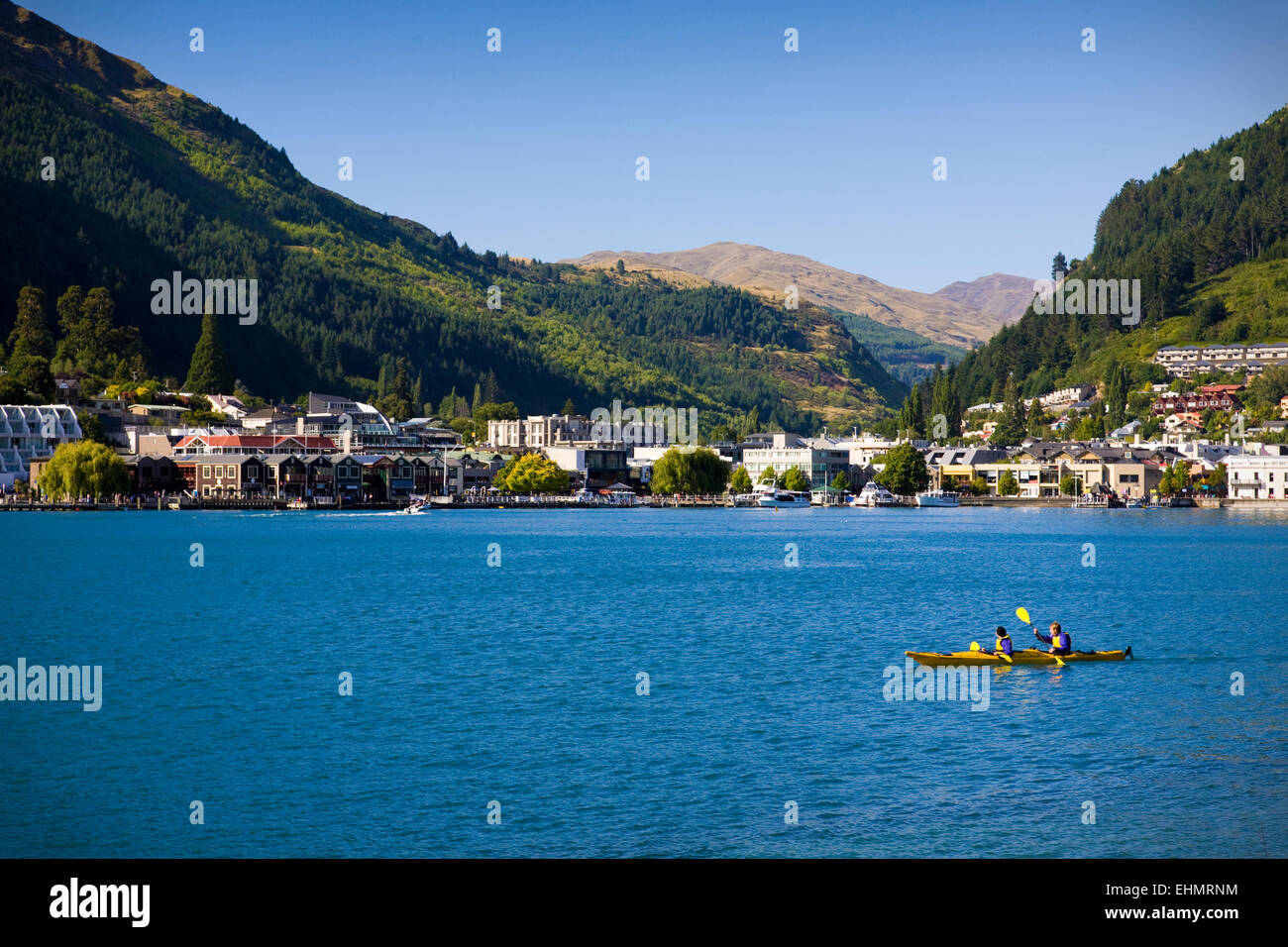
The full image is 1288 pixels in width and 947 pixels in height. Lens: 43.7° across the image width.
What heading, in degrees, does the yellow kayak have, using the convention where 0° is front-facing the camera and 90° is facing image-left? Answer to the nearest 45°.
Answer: approximately 90°
